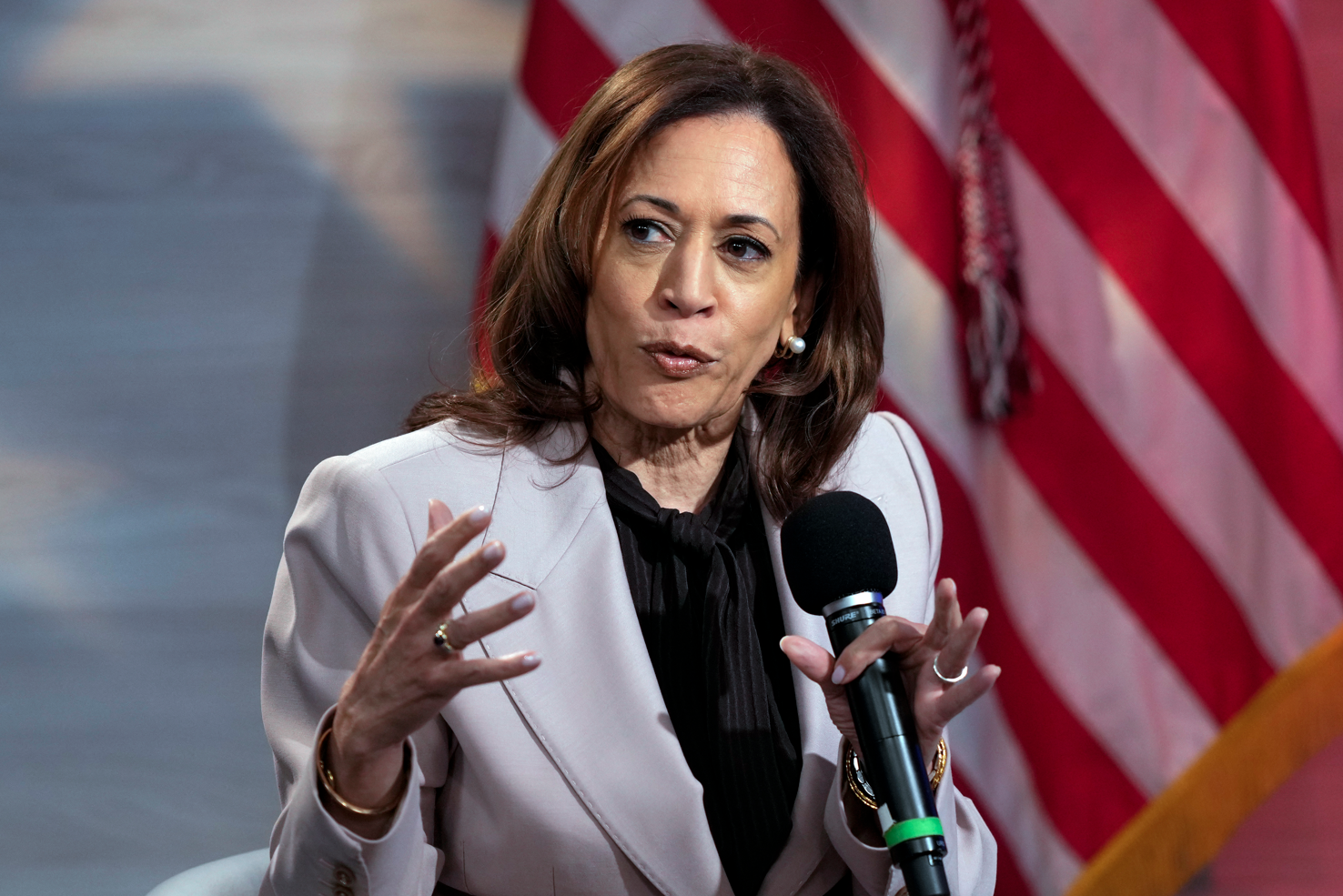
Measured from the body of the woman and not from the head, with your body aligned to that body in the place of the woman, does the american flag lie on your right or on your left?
on your left

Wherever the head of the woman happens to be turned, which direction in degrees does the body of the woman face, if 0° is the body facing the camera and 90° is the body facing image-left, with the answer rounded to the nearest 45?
approximately 315°

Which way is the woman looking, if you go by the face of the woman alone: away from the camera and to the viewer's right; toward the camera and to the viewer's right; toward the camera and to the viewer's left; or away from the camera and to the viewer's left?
toward the camera and to the viewer's left
